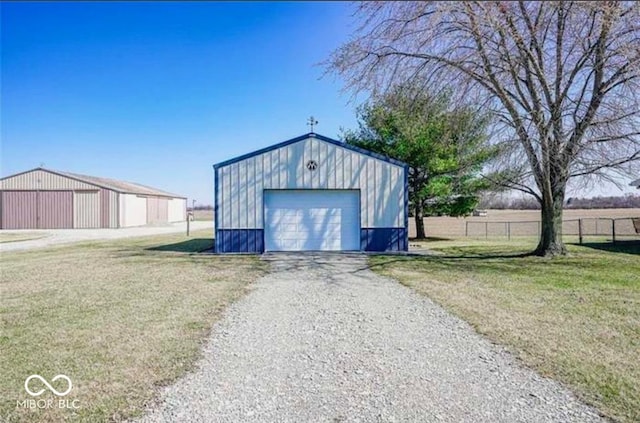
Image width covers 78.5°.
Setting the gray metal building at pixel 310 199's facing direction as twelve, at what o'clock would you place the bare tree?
The bare tree is roughly at 10 o'clock from the gray metal building.

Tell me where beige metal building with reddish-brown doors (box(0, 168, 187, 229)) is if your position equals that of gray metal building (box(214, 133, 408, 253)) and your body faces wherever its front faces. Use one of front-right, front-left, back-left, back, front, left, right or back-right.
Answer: back-right

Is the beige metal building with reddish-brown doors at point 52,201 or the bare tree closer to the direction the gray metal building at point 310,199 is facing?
the bare tree

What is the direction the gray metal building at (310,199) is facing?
toward the camera
